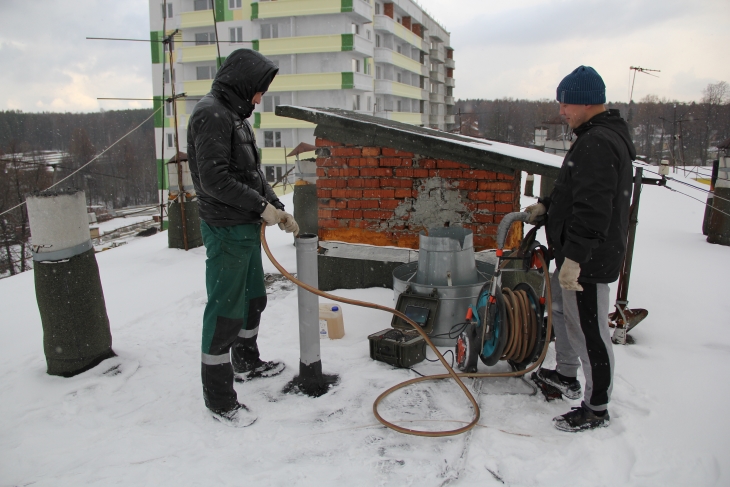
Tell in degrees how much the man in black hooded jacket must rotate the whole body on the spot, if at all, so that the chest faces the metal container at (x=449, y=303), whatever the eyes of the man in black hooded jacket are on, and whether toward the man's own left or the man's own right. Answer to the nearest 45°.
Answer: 0° — they already face it

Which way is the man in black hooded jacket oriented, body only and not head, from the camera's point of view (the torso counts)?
to the viewer's right

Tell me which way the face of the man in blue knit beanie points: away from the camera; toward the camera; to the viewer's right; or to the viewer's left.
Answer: to the viewer's left

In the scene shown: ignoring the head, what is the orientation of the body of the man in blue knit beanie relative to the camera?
to the viewer's left

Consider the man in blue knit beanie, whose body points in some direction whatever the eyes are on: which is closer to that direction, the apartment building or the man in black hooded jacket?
the man in black hooded jacket

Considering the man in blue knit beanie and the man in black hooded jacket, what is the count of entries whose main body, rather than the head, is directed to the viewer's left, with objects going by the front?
1
